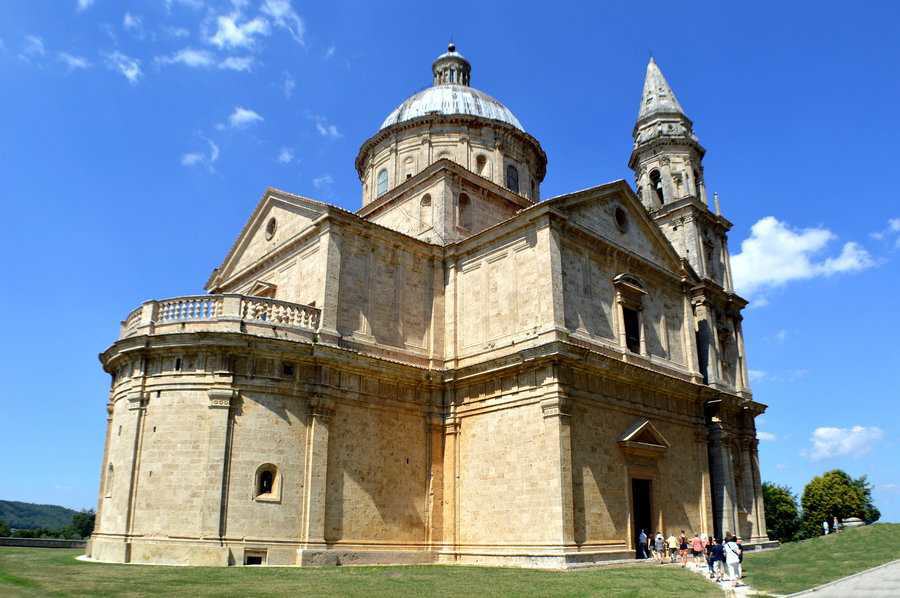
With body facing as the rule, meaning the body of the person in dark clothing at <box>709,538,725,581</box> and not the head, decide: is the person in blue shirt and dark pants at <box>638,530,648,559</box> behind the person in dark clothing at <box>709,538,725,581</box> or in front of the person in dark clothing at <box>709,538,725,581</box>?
in front

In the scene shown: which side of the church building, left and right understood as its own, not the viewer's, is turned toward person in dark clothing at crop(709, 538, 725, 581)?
right

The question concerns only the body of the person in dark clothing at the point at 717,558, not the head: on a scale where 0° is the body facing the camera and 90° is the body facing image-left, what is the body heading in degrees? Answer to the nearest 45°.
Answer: approximately 180°

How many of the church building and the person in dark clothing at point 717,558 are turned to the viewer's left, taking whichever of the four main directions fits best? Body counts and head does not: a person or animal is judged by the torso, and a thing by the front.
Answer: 0

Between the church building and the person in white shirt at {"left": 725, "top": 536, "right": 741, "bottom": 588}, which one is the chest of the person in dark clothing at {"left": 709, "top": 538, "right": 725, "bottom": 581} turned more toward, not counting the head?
the church building

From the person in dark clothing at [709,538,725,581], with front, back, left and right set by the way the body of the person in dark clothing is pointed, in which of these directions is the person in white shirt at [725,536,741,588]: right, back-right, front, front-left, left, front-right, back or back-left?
back

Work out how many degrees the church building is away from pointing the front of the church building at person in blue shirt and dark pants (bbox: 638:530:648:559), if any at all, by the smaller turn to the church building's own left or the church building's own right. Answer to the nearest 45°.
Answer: approximately 45° to the church building's own right
